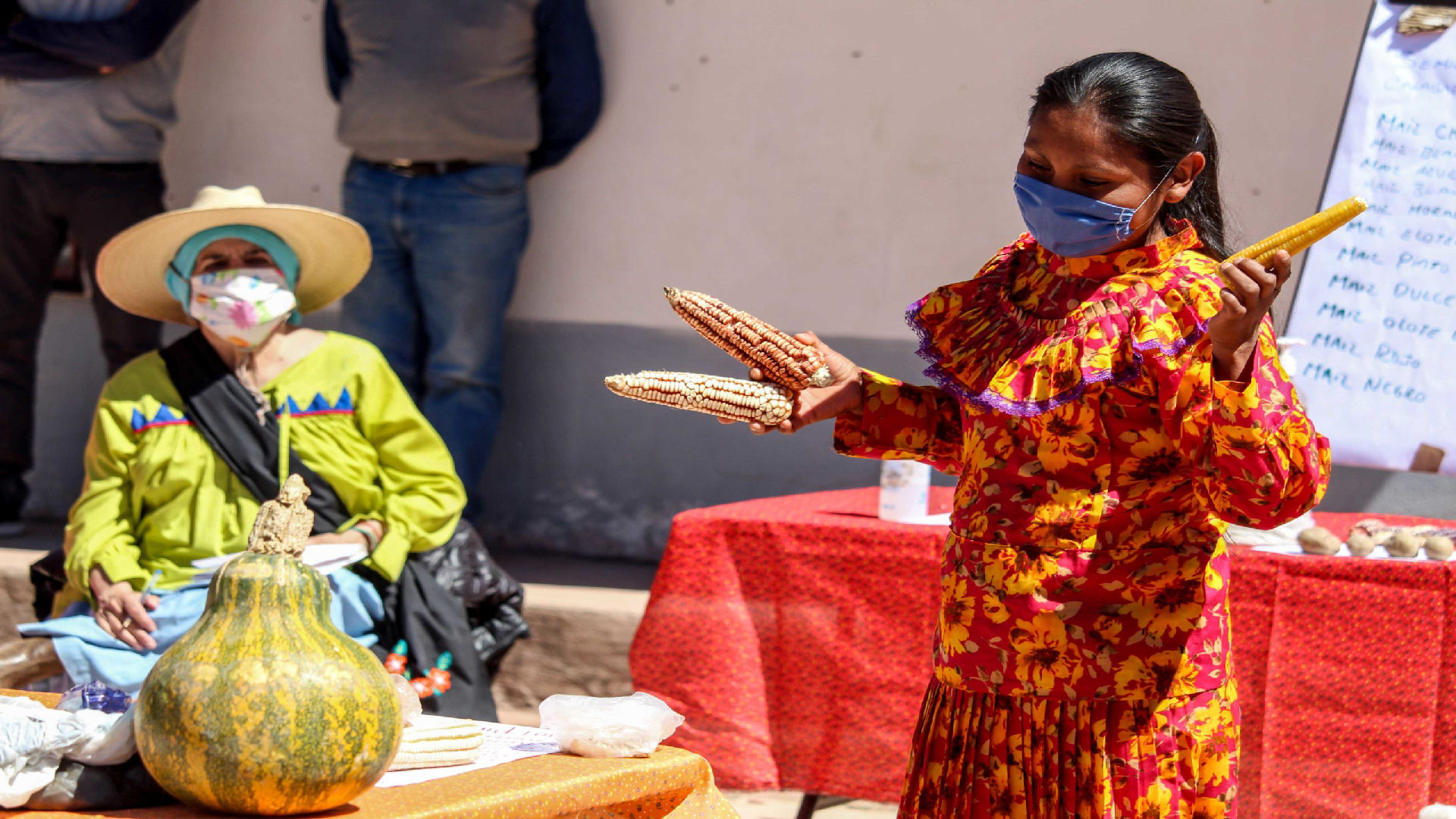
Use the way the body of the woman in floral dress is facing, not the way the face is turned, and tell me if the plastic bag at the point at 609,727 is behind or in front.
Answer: in front

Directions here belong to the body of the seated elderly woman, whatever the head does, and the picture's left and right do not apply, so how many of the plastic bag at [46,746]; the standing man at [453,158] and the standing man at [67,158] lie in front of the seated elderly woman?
1

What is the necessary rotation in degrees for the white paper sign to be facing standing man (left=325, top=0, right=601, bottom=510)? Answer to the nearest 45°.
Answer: approximately 90° to its right

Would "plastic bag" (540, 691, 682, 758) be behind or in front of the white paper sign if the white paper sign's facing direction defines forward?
in front

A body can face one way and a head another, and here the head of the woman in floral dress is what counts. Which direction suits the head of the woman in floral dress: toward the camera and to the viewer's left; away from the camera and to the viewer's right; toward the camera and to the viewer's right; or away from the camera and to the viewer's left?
toward the camera and to the viewer's left

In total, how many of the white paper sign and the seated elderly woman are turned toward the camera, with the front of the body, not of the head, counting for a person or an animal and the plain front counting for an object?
2

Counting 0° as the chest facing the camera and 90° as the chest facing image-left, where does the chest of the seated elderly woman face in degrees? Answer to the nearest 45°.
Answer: approximately 0°

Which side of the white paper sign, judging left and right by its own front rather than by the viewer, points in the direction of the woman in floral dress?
front

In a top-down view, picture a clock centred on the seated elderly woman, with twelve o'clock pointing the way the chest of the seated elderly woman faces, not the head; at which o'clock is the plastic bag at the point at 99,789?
The plastic bag is roughly at 12 o'clock from the seated elderly woman.

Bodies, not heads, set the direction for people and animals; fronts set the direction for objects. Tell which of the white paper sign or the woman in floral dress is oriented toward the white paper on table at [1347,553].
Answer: the white paper sign

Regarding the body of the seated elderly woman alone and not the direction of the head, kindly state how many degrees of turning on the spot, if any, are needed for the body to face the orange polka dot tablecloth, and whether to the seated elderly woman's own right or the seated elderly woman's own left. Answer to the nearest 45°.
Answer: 0° — they already face it

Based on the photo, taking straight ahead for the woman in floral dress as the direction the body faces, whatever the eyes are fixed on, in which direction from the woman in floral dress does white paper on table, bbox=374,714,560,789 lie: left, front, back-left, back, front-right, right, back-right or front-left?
front-right
